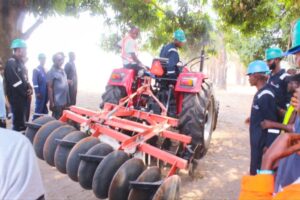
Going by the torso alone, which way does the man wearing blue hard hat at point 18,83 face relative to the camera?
to the viewer's right

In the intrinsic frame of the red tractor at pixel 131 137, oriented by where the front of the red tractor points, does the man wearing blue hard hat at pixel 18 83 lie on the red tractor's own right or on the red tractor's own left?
on the red tractor's own left

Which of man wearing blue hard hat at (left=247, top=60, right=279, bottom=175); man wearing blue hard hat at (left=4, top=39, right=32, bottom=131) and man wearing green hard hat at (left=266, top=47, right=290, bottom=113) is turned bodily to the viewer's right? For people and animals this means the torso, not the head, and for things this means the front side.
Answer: man wearing blue hard hat at (left=4, top=39, right=32, bottom=131)

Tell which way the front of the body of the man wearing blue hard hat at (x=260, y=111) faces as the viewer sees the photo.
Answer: to the viewer's left

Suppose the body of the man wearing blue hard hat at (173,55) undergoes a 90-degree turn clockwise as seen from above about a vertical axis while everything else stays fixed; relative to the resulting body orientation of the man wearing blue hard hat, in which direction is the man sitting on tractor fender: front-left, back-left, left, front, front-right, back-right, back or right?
back-right

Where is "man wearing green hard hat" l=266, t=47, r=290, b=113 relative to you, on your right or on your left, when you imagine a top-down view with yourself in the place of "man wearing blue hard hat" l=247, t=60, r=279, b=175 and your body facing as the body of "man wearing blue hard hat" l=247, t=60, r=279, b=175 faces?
on your right

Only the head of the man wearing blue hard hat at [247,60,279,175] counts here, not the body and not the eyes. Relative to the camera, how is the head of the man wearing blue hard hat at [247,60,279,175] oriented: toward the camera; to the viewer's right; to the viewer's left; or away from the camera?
to the viewer's left

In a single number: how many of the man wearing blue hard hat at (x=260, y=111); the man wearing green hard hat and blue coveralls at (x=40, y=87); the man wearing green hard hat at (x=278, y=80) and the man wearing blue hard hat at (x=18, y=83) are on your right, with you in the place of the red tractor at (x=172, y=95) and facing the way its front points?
2

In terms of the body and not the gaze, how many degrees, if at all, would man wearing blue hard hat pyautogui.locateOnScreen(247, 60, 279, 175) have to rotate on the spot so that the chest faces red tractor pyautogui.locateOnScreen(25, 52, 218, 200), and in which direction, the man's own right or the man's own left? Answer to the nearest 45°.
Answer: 0° — they already face it

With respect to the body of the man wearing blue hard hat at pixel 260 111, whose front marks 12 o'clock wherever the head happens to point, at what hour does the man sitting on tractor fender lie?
The man sitting on tractor fender is roughly at 1 o'clock from the man wearing blue hard hat.

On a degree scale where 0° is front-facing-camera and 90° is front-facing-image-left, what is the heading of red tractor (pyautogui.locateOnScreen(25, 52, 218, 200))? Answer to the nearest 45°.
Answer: approximately 225°

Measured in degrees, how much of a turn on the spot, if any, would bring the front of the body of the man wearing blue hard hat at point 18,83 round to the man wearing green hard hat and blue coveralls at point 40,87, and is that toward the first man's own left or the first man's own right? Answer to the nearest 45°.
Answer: approximately 45° to the first man's own left
